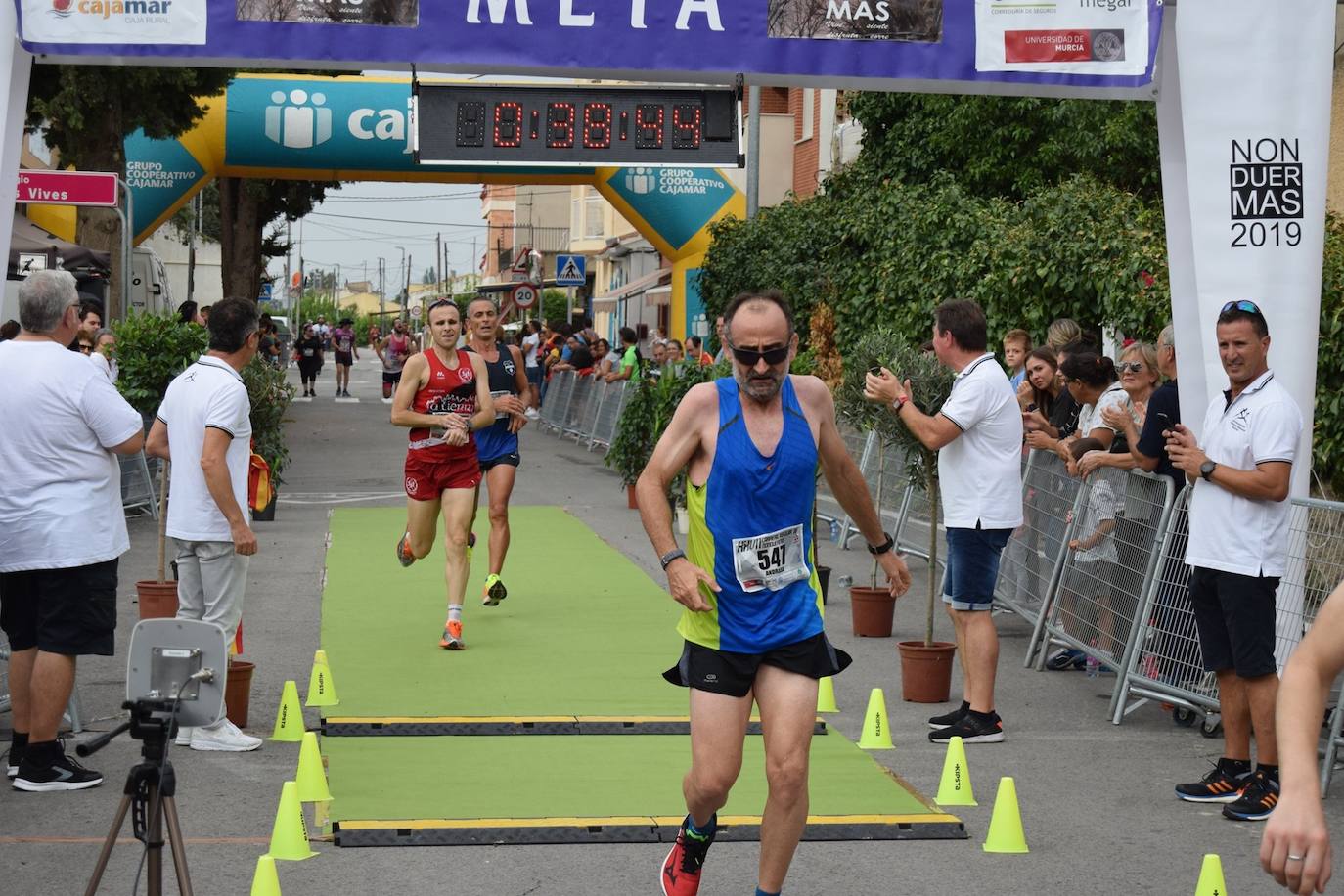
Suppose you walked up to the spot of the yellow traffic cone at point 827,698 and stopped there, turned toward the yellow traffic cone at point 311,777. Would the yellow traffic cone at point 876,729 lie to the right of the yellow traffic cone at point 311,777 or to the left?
left

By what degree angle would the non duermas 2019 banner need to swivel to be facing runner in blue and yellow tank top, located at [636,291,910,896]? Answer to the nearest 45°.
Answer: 0° — it already faces them

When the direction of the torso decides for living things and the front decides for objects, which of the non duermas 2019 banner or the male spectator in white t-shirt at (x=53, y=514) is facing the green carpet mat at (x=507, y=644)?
the male spectator in white t-shirt

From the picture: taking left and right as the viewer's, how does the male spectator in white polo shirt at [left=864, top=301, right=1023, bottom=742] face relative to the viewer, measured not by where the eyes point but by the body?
facing to the left of the viewer

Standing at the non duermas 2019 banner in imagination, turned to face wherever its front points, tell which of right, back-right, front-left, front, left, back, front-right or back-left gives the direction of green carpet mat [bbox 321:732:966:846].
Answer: front-right

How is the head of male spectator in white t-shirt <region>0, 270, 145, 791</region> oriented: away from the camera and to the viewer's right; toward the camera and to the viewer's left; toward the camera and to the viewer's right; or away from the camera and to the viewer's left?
away from the camera and to the viewer's right

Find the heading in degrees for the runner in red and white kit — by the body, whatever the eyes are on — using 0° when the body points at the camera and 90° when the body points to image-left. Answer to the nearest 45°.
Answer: approximately 0°

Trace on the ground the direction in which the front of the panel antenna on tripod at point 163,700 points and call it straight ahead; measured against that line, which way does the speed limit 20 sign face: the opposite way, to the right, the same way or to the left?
the opposite way
